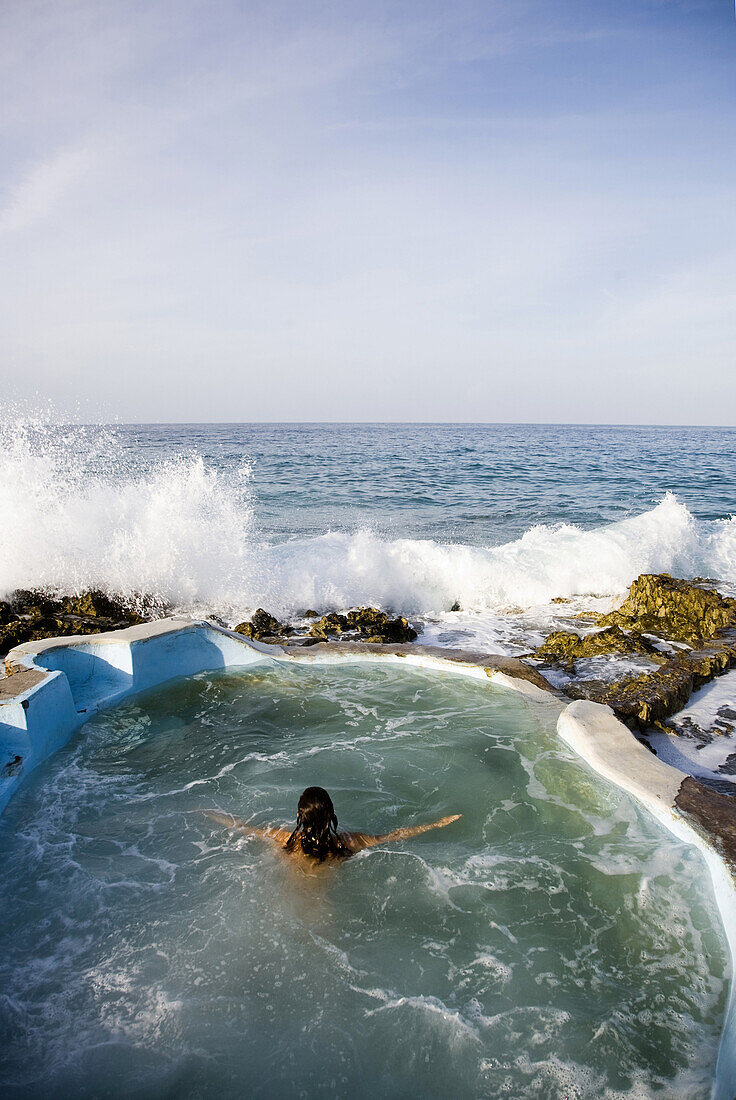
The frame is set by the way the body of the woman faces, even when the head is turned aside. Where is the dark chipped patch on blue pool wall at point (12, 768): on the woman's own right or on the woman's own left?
on the woman's own left

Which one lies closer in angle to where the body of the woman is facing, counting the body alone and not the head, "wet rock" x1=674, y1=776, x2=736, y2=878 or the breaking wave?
the breaking wave

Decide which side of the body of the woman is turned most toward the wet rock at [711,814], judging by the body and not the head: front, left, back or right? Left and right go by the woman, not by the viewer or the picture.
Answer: right

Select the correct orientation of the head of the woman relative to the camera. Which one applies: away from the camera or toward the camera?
away from the camera

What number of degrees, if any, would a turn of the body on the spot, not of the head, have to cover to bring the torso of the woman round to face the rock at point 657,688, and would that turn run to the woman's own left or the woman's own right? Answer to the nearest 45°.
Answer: approximately 45° to the woman's own right

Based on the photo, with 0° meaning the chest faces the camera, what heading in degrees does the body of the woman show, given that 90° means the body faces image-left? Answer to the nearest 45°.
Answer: approximately 180°

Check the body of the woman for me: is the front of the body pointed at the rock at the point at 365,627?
yes

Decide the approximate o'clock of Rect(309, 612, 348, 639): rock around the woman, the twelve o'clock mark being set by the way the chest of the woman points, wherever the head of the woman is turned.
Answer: The rock is roughly at 12 o'clock from the woman.
